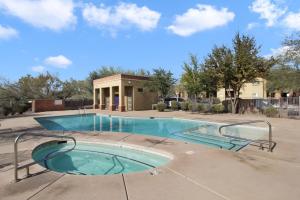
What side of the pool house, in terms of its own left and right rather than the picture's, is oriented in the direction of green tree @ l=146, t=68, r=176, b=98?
left

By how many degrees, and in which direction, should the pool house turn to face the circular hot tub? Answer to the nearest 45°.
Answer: approximately 45° to its left

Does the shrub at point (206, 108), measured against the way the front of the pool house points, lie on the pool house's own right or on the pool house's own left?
on the pool house's own left

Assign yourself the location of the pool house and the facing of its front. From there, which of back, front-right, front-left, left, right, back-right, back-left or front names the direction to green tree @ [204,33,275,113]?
left

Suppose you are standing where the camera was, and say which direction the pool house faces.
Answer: facing the viewer and to the left of the viewer

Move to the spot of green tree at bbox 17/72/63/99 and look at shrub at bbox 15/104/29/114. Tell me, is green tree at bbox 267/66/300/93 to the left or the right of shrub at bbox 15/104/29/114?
left

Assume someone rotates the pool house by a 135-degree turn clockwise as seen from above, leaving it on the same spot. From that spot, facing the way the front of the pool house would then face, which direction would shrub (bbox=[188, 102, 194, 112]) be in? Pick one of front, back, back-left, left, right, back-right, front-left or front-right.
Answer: back-right

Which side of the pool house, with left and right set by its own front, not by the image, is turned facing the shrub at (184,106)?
left

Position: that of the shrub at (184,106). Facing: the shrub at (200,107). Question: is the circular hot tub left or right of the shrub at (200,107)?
right

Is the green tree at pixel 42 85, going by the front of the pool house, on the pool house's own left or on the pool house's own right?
on the pool house's own right

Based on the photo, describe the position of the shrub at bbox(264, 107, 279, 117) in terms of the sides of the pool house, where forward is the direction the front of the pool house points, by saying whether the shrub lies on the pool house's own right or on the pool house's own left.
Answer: on the pool house's own left

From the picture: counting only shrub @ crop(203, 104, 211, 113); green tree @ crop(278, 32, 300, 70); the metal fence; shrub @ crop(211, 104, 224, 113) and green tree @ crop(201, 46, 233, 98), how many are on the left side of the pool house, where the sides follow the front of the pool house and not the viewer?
5

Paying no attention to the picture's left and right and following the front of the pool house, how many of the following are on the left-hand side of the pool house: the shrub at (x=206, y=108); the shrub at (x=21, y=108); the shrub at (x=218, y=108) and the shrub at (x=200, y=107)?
3

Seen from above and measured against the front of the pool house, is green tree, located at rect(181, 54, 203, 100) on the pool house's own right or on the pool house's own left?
on the pool house's own left

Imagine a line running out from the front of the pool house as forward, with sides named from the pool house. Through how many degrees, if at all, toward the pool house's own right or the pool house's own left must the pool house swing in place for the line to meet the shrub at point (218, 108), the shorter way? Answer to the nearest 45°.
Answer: approximately 90° to the pool house's own left

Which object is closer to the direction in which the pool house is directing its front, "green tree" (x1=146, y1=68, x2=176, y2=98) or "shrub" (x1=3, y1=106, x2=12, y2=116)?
the shrub
